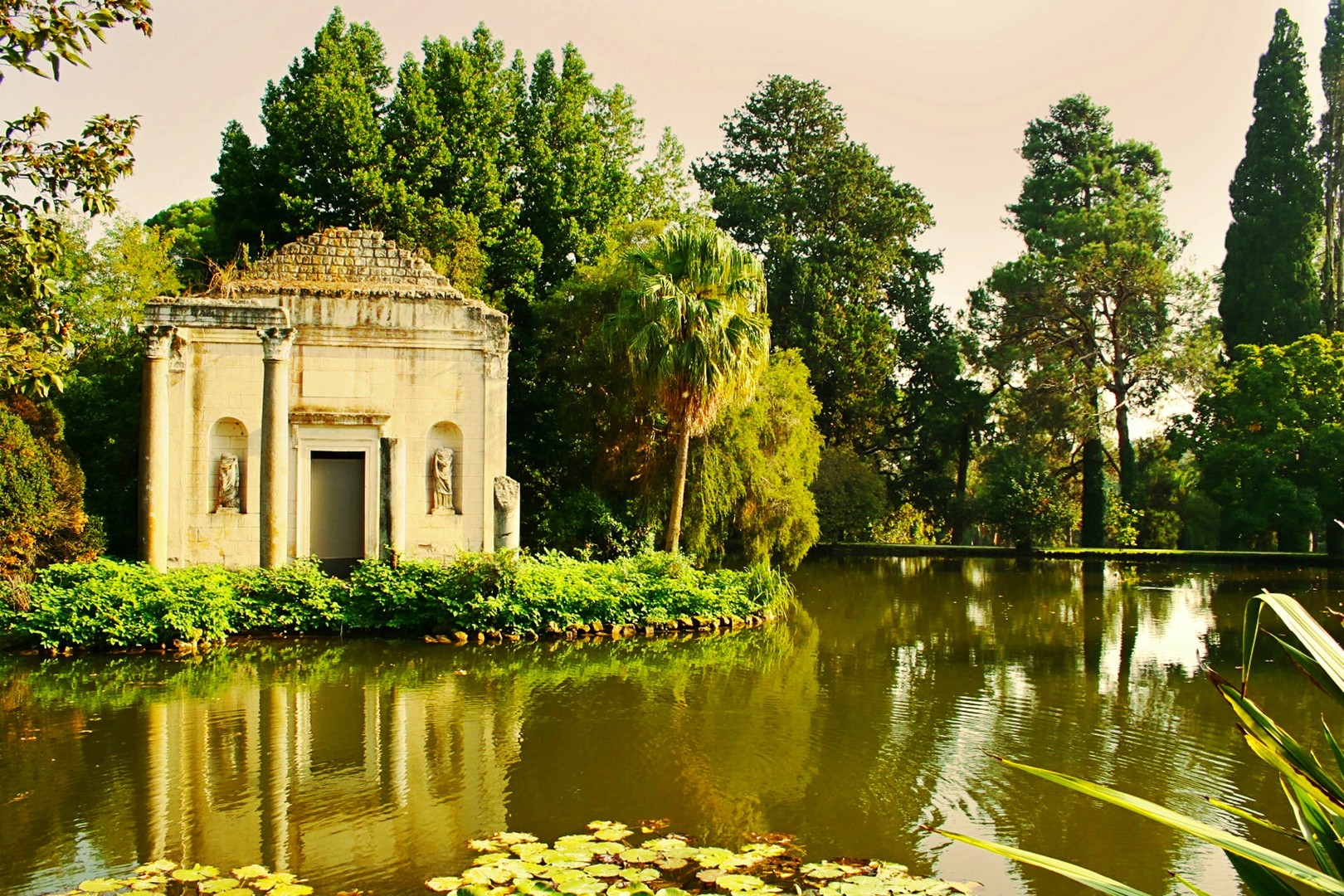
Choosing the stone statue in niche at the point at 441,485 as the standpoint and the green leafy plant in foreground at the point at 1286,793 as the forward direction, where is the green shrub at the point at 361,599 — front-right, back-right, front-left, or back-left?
front-right

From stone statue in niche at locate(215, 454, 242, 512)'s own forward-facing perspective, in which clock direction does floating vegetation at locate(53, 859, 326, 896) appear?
The floating vegetation is roughly at 12 o'clock from the stone statue in niche.

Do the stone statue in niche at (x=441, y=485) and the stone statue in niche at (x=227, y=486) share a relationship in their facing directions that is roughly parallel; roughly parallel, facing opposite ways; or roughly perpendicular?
roughly parallel

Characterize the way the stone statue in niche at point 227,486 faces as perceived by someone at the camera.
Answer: facing the viewer

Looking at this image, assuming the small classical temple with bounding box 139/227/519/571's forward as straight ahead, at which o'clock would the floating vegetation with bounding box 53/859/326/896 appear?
The floating vegetation is roughly at 12 o'clock from the small classical temple.

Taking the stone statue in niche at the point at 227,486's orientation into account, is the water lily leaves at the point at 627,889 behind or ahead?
ahead

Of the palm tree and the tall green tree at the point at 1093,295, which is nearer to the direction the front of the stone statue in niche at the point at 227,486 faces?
the palm tree

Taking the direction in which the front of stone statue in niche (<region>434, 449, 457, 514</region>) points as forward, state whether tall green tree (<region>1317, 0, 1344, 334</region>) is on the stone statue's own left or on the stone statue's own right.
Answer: on the stone statue's own left

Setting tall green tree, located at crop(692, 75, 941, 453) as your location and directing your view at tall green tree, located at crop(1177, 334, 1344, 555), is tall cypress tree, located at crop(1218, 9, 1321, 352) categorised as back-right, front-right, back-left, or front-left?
front-left

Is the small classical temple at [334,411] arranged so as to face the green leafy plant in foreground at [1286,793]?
yes

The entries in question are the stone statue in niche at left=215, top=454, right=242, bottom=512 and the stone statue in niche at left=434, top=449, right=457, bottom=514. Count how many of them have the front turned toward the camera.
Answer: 2

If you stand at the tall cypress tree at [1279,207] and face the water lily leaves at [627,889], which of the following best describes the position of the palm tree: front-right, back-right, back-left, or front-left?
front-right

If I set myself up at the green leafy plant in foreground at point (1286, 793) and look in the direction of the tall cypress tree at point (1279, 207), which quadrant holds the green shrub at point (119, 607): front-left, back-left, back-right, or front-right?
front-left

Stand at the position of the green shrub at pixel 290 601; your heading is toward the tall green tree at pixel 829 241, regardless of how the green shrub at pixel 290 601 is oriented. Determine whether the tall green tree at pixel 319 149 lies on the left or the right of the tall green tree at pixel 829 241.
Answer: left

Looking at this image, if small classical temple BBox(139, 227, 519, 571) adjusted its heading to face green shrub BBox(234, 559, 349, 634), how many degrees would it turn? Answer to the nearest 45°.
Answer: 0° — it already faces it

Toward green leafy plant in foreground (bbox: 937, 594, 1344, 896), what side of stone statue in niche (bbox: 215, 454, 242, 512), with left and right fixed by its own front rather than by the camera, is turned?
front

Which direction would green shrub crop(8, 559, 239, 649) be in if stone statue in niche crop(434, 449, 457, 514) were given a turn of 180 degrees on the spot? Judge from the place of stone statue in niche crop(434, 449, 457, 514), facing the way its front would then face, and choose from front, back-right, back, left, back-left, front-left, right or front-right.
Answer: back-left

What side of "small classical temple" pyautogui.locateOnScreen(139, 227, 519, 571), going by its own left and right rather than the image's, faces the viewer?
front
